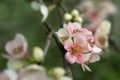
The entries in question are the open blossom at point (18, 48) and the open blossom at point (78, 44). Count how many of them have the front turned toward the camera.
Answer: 2

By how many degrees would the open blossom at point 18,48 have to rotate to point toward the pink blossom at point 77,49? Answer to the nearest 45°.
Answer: approximately 45° to its left

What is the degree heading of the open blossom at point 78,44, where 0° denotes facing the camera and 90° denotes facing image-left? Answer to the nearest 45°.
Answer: approximately 0°
